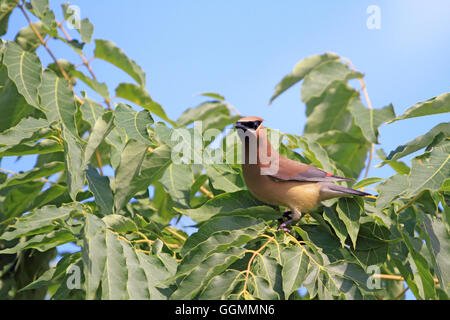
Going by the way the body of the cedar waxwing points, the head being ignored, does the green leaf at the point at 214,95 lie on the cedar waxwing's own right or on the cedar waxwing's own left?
on the cedar waxwing's own right

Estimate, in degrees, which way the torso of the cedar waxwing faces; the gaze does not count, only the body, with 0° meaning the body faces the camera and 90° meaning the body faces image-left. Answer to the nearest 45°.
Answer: approximately 90°

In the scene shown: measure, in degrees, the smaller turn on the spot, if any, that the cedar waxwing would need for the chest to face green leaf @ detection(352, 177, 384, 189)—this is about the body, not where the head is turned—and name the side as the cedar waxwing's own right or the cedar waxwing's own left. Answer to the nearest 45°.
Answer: approximately 180°

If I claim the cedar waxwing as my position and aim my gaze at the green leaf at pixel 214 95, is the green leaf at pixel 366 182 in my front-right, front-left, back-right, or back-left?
back-right
